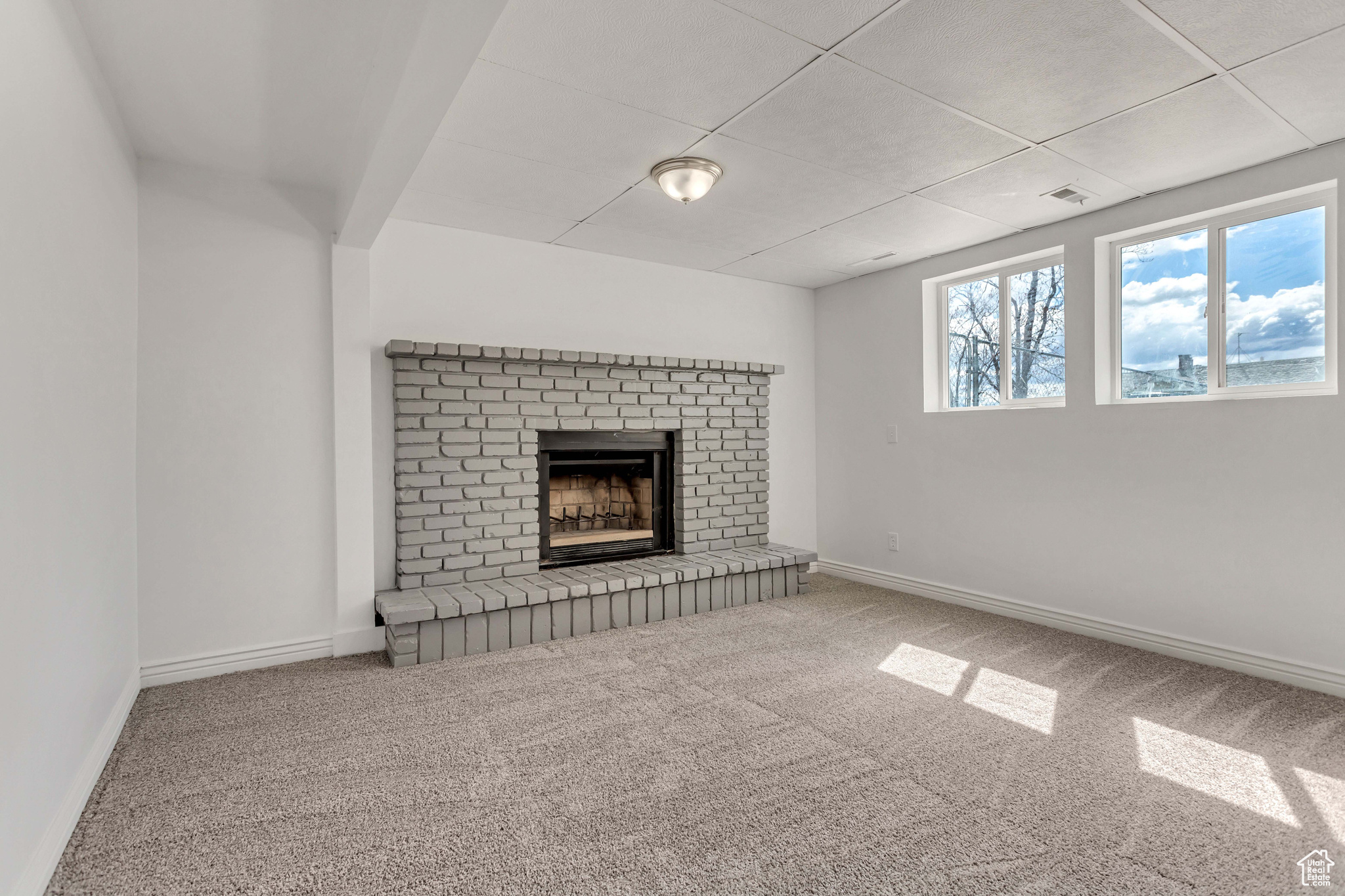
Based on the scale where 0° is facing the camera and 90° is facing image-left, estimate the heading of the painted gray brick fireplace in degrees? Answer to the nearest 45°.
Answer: approximately 315°

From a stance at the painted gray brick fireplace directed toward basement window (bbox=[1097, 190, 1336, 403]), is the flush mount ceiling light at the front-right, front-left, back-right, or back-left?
front-right

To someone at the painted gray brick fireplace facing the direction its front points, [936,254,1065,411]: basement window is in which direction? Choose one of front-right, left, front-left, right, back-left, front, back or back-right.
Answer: front-left

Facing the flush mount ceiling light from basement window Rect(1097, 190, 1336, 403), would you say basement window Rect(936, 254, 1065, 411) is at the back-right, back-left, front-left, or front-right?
front-right

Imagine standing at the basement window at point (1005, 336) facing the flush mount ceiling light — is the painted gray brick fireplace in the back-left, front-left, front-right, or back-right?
front-right

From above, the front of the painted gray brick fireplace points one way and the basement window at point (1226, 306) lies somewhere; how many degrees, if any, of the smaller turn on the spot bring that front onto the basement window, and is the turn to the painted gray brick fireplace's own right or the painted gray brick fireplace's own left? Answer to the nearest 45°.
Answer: approximately 45° to the painted gray brick fireplace's own left

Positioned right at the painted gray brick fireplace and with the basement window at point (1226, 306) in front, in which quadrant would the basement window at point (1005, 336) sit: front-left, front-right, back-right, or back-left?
front-left

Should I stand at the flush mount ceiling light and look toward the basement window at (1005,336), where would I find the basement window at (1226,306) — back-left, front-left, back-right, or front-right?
front-right
